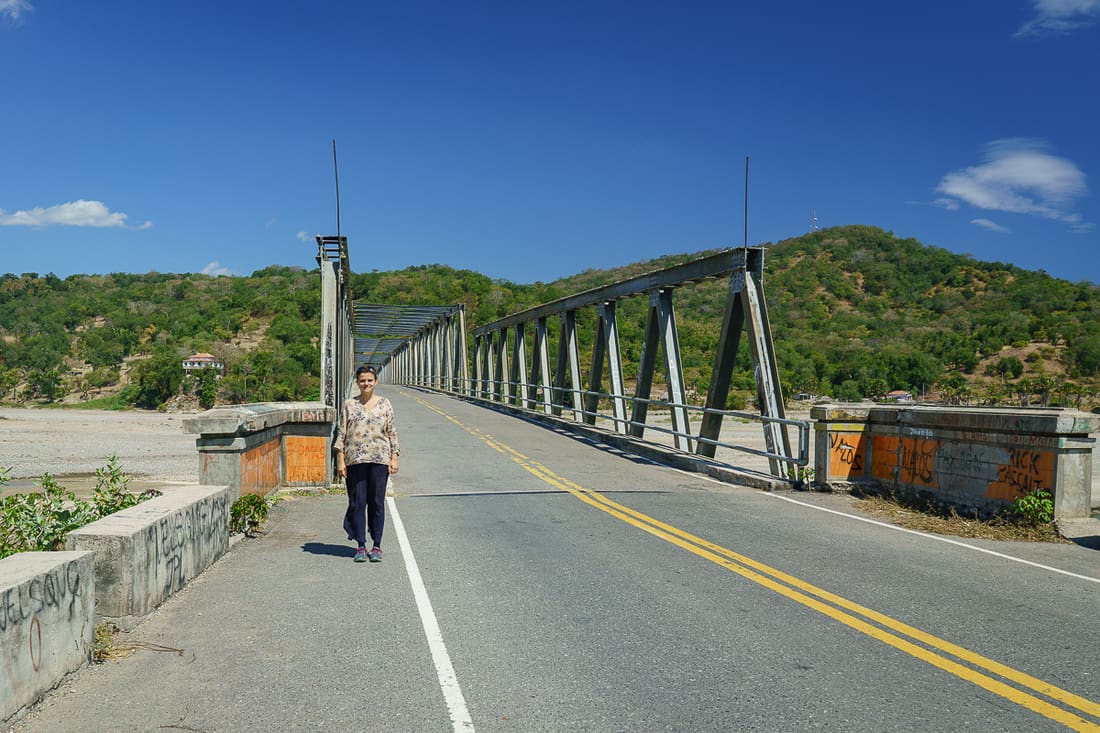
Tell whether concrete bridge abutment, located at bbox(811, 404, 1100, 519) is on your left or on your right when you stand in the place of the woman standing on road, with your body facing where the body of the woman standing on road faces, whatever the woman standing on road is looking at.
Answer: on your left

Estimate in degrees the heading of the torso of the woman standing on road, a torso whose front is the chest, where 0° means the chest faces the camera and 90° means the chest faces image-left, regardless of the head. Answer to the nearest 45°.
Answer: approximately 0°

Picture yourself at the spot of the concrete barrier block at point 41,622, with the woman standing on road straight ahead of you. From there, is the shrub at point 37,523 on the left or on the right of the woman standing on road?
left

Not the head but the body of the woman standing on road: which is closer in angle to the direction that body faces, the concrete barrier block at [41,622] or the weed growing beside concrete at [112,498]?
the concrete barrier block

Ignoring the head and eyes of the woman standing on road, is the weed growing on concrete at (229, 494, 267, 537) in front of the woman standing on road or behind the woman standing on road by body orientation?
behind

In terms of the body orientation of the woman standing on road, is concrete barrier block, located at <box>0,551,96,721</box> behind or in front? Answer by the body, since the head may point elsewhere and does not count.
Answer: in front

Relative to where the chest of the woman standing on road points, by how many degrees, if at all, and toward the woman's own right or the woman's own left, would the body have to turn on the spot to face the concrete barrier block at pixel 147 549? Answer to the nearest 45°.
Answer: approximately 45° to the woman's own right

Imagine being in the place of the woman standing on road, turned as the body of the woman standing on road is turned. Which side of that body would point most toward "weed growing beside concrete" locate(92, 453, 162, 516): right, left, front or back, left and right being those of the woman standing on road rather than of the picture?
right

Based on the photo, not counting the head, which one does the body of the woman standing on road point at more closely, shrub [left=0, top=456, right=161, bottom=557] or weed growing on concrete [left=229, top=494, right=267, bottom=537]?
the shrub

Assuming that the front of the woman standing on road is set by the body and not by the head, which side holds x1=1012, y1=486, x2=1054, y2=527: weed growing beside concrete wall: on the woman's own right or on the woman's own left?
on the woman's own left

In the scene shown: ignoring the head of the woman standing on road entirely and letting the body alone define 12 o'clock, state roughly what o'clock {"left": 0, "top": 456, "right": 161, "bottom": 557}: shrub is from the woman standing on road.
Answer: The shrub is roughly at 2 o'clock from the woman standing on road.
